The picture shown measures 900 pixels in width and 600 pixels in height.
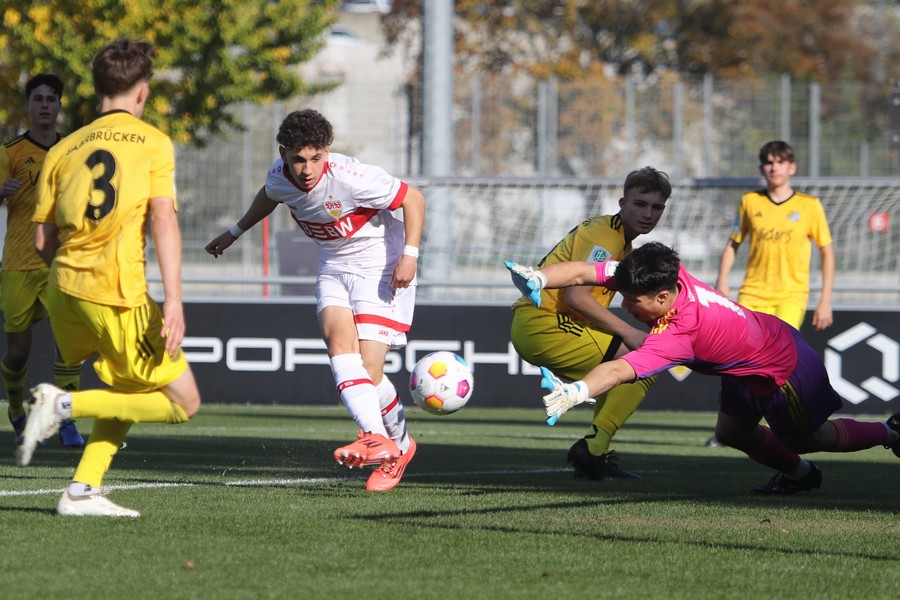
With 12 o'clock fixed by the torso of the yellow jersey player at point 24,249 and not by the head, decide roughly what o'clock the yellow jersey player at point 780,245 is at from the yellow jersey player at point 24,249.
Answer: the yellow jersey player at point 780,245 is roughly at 9 o'clock from the yellow jersey player at point 24,249.

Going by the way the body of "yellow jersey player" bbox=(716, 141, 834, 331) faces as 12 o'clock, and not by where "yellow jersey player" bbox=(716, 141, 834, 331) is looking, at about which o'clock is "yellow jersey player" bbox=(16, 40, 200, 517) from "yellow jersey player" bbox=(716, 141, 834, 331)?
"yellow jersey player" bbox=(16, 40, 200, 517) is roughly at 1 o'clock from "yellow jersey player" bbox=(716, 141, 834, 331).

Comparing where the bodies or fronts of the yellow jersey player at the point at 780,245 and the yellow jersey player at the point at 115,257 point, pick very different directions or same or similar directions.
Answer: very different directions

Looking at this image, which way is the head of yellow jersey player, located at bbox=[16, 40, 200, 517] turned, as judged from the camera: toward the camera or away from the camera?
away from the camera

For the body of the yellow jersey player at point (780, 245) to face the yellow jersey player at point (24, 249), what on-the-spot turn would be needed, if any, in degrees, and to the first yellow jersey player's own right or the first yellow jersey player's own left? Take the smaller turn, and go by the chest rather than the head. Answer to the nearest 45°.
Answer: approximately 45° to the first yellow jersey player's own right

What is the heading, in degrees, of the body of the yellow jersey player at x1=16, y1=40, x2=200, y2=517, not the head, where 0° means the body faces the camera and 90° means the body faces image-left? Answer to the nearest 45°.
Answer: approximately 225°

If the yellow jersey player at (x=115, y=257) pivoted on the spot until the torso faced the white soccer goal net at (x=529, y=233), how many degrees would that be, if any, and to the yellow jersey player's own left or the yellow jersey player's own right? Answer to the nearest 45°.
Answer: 0° — they already face it

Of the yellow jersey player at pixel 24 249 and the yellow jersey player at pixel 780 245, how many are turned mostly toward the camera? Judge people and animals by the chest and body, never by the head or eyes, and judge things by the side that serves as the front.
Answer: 2
